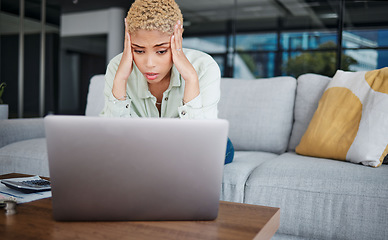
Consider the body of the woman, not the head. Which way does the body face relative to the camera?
toward the camera

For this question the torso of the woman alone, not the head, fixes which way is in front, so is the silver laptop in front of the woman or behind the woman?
in front

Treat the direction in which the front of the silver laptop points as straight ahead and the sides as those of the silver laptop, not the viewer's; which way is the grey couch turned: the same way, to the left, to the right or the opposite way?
the opposite way

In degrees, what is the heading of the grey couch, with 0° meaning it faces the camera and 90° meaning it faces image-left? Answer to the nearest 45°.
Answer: approximately 0°

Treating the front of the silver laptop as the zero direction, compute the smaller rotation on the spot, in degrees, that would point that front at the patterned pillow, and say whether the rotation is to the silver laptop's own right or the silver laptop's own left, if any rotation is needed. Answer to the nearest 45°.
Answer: approximately 45° to the silver laptop's own right

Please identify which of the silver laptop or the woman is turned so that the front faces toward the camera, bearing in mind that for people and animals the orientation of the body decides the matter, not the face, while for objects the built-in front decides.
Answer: the woman

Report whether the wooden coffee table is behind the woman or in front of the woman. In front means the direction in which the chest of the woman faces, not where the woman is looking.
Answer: in front

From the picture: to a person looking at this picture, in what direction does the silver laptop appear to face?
facing away from the viewer

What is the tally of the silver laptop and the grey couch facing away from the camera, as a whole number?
1

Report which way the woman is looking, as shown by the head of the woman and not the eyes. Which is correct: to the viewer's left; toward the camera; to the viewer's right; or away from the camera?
toward the camera

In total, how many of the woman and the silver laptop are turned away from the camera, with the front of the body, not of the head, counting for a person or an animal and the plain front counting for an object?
1
